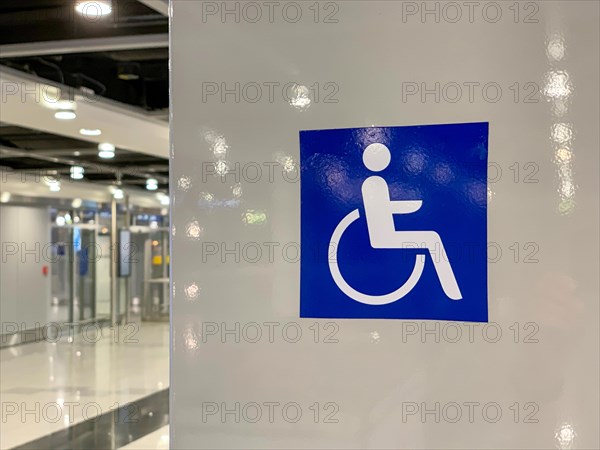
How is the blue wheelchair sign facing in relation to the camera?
toward the camera

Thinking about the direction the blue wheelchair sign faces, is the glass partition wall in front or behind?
behind
